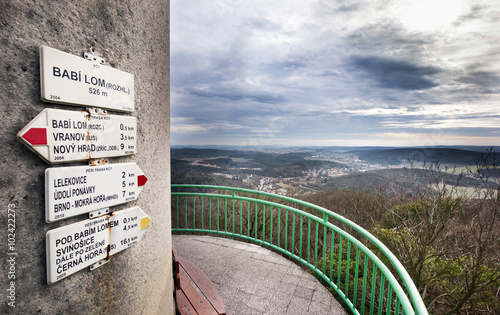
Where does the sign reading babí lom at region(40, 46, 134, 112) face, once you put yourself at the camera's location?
facing the viewer and to the right of the viewer

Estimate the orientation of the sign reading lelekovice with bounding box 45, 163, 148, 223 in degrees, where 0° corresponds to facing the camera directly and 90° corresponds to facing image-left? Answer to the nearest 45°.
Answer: approximately 315°

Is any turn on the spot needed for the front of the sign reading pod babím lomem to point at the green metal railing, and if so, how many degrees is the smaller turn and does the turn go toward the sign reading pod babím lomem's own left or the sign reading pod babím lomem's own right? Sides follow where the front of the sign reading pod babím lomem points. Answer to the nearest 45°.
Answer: approximately 45° to the sign reading pod babím lomem's own left

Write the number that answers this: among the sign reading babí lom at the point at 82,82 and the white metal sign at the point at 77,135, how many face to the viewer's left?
0

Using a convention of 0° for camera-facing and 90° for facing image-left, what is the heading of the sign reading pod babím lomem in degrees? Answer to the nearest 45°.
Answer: approximately 315°

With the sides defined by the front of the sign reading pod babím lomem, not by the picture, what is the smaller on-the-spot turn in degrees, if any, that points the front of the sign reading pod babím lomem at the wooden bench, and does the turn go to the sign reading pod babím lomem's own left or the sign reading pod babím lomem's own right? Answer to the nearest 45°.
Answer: approximately 90° to the sign reading pod babím lomem's own left

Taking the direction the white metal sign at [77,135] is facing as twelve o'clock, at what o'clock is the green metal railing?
The green metal railing is roughly at 10 o'clock from the white metal sign.

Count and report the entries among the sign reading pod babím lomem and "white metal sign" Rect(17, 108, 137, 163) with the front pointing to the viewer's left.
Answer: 0
